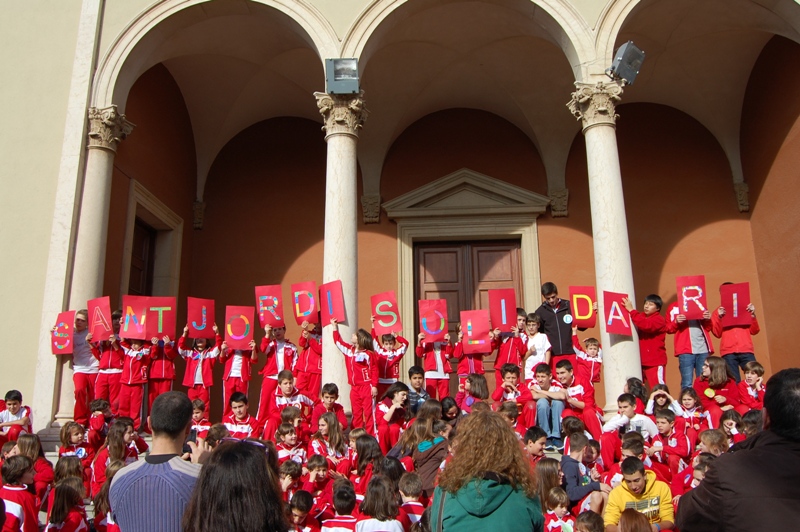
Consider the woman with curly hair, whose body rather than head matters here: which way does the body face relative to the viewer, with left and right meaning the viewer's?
facing away from the viewer

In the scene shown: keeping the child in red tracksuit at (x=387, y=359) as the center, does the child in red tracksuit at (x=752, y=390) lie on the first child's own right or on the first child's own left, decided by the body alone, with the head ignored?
on the first child's own left

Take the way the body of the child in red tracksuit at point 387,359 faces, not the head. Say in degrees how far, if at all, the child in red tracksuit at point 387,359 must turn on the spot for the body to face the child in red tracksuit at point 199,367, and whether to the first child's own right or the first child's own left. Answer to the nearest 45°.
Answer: approximately 90° to the first child's own right

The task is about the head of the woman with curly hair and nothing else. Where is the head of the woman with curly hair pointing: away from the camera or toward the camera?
away from the camera

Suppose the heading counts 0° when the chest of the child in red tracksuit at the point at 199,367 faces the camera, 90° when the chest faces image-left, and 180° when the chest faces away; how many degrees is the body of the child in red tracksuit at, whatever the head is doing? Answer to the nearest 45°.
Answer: approximately 0°

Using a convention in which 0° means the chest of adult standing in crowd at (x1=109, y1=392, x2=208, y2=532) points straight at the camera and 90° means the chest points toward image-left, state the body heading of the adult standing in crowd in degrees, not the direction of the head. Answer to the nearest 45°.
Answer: approximately 180°

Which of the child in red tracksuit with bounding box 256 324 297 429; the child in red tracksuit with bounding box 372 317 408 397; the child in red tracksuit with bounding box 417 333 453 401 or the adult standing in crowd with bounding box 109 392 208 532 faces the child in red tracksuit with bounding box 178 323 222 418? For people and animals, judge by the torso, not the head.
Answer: the adult standing in crowd

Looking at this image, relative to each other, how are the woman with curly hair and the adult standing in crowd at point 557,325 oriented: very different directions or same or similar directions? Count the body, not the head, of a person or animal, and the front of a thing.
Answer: very different directions

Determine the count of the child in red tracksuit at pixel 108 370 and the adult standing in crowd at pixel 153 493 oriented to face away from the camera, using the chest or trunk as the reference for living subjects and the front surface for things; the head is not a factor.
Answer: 1

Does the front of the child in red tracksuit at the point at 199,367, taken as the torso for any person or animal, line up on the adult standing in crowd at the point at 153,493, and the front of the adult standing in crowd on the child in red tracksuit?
yes

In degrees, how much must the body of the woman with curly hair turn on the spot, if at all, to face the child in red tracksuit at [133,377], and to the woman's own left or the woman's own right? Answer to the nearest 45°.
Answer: approximately 45° to the woman's own left

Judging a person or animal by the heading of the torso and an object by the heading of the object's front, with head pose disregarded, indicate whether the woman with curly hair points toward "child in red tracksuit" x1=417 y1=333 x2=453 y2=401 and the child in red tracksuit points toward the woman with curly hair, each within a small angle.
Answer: yes

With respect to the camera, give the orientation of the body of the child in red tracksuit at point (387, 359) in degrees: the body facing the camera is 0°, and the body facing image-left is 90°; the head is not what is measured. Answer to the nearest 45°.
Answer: approximately 0°

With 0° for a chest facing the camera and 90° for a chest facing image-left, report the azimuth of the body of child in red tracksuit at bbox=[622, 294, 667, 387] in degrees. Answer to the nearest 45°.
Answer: approximately 45°

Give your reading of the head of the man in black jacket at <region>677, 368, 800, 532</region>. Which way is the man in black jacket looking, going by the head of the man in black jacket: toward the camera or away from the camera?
away from the camera
